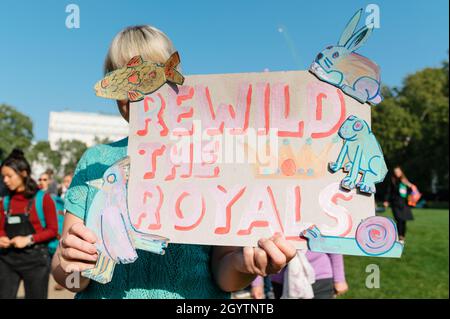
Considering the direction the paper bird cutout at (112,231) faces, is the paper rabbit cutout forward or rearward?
rearward

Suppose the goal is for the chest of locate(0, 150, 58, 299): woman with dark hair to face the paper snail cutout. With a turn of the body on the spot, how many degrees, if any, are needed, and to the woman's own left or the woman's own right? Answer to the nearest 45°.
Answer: approximately 45° to the woman's own left

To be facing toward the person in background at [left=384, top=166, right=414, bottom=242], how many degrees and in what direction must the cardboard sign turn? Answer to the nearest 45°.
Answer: approximately 180°

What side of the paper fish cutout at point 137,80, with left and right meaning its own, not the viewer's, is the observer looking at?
left

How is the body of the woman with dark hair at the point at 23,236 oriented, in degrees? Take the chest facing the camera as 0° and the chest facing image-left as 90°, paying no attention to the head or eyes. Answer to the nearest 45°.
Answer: approximately 45°

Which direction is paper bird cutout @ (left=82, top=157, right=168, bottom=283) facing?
to the viewer's left

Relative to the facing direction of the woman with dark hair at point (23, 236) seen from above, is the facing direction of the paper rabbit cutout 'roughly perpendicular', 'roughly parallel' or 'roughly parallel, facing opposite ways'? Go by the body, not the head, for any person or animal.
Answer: roughly perpendicular

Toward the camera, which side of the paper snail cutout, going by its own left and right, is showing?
left
